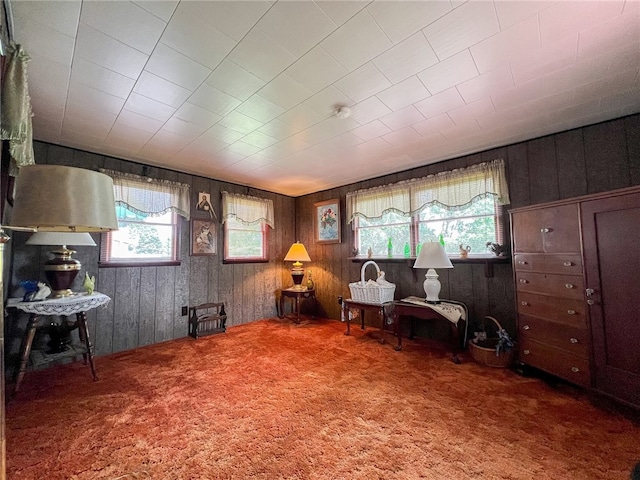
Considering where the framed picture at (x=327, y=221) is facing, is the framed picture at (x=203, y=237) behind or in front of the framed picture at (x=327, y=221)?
in front

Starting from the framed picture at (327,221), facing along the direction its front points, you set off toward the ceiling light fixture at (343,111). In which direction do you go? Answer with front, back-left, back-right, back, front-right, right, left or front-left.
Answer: front-left

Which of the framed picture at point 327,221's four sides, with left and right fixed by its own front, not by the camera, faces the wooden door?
left

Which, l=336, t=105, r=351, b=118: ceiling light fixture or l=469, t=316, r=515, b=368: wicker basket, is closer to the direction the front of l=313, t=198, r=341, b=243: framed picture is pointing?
the ceiling light fixture

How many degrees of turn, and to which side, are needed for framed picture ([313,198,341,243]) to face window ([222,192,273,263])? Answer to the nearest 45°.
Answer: approximately 45° to its right

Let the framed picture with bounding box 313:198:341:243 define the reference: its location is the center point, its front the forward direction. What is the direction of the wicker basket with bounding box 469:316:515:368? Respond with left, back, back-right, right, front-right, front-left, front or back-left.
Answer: left

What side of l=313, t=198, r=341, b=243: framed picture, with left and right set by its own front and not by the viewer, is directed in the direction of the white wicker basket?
left

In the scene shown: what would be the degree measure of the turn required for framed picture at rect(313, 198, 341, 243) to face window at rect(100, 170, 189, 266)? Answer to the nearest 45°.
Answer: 0° — it already faces it

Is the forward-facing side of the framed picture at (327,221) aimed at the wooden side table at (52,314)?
yes

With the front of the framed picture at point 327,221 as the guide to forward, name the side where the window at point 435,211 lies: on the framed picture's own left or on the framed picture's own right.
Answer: on the framed picture's own left

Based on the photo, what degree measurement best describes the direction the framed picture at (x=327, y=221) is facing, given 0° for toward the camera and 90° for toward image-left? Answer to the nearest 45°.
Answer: approximately 45°

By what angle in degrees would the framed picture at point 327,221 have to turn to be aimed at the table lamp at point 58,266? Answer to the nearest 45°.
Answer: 0° — it already faces it
